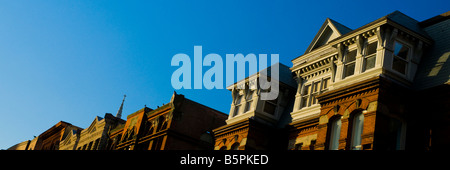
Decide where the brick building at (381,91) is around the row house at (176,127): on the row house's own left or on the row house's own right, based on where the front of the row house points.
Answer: on the row house's own left

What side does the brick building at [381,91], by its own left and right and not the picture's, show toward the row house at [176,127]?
right

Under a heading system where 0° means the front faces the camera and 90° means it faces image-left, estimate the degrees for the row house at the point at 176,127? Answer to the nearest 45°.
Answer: approximately 45°
